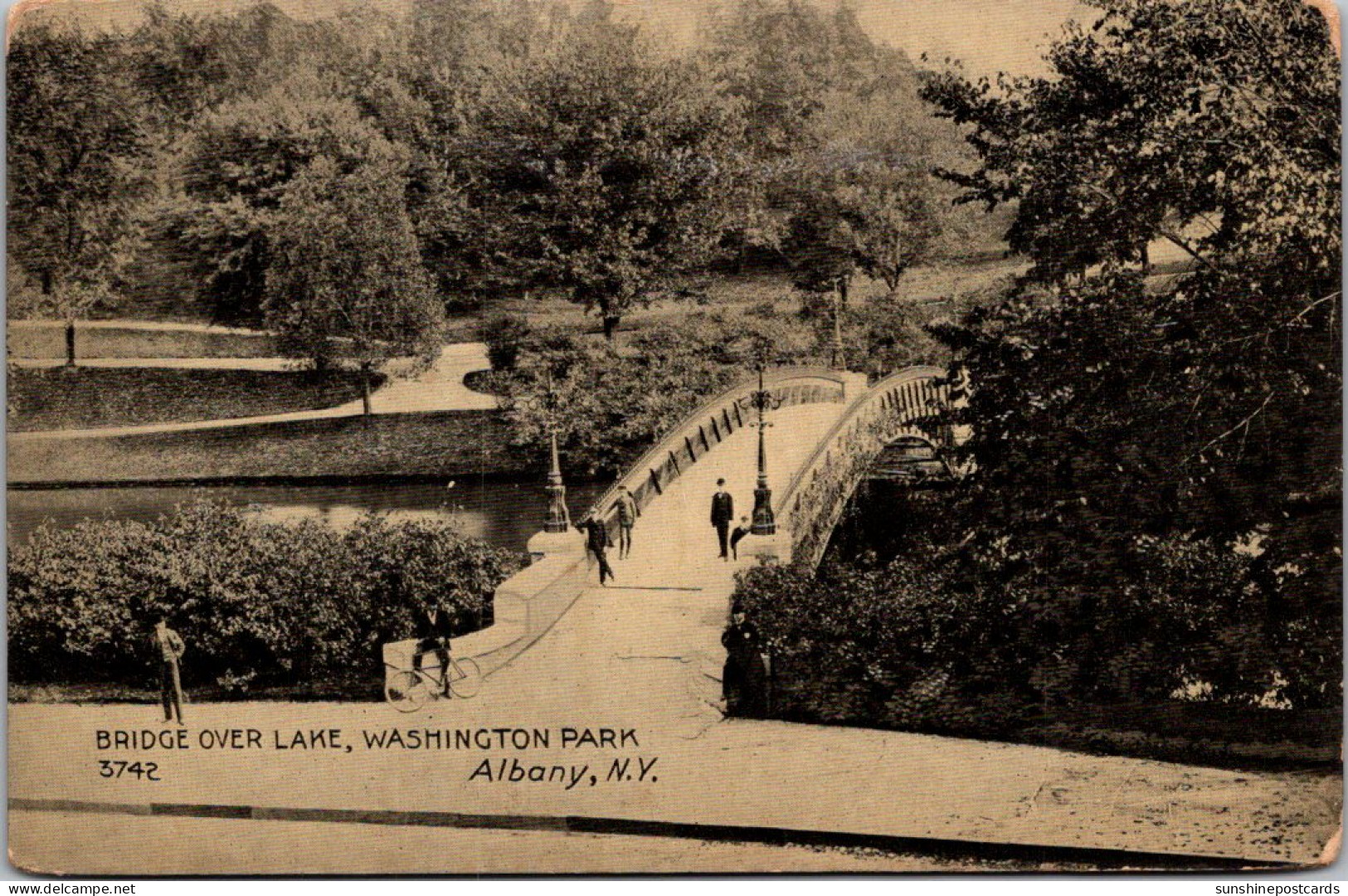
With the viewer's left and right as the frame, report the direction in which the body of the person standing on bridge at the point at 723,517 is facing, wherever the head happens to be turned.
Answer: facing the viewer

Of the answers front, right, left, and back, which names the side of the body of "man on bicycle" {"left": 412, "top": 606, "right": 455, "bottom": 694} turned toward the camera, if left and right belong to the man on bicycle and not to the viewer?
front

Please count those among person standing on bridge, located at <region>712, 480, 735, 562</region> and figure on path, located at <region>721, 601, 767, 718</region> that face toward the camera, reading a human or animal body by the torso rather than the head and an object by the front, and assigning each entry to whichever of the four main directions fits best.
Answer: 2

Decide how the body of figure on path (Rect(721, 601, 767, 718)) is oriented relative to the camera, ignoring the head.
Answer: toward the camera

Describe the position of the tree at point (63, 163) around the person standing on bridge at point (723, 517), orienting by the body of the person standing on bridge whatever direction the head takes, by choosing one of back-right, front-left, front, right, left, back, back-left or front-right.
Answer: right

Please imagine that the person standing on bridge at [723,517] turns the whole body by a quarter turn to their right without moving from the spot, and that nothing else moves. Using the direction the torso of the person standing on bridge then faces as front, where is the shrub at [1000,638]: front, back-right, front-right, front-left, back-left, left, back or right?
back
